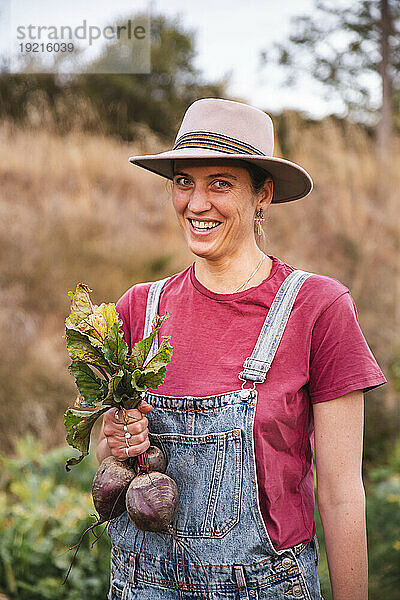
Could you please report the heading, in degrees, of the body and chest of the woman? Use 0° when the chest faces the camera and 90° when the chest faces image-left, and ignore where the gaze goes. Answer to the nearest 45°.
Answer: approximately 45°

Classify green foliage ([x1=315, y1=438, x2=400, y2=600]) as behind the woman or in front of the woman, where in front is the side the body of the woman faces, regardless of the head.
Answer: behind

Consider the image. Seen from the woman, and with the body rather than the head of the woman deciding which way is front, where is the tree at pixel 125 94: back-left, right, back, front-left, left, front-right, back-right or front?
back-right

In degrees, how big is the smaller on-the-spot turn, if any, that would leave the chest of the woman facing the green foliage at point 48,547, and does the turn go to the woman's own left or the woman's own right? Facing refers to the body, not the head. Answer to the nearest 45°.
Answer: approximately 90° to the woman's own right
